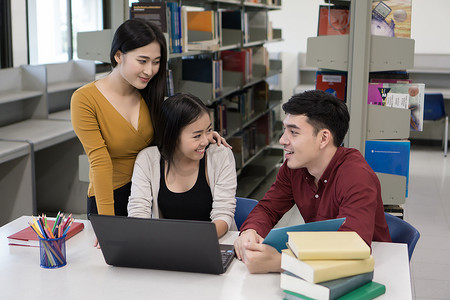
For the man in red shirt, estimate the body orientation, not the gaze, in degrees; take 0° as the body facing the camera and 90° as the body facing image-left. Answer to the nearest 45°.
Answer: approximately 45°

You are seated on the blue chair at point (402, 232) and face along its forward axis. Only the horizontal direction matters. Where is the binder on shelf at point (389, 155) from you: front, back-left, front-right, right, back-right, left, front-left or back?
back-right

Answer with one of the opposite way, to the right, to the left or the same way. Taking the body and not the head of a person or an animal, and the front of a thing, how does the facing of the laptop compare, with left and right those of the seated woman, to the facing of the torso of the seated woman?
the opposite way

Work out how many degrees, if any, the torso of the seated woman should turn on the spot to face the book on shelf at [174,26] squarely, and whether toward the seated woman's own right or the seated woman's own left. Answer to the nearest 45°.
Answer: approximately 180°

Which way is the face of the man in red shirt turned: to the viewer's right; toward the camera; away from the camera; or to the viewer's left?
to the viewer's left

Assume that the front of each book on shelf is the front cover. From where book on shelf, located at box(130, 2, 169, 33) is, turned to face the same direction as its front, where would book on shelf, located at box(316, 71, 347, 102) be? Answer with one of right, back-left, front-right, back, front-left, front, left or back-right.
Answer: left

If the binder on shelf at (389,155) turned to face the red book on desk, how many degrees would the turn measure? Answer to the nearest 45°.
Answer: approximately 45° to its right

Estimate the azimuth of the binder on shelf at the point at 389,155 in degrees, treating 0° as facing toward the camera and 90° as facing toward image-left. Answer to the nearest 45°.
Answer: approximately 0°

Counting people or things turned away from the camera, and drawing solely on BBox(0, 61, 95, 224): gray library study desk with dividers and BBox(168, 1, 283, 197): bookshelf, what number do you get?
0

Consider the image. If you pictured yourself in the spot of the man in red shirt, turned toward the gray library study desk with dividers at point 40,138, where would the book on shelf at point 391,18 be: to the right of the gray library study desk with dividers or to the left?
right

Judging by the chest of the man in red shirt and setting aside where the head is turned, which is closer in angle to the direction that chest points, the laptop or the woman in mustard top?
the laptop
